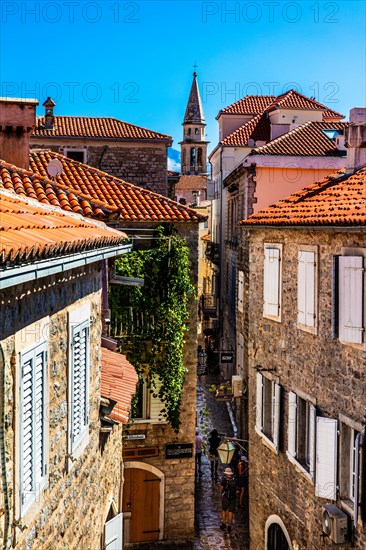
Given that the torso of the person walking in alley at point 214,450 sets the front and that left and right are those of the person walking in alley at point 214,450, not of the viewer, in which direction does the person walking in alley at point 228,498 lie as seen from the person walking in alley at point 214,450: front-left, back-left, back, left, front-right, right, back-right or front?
back

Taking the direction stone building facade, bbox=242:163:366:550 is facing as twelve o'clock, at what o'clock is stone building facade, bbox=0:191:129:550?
stone building facade, bbox=0:191:129:550 is roughly at 11 o'clock from stone building facade, bbox=242:163:366:550.

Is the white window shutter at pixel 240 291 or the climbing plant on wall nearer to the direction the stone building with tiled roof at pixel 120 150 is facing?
the climbing plant on wall

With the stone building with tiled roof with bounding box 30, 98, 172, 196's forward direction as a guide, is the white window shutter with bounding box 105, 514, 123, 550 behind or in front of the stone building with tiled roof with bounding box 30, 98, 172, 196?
in front

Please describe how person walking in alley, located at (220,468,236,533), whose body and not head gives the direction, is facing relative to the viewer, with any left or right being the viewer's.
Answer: facing the viewer

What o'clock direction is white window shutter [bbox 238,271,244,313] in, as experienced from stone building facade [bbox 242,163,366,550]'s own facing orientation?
The white window shutter is roughly at 4 o'clock from the stone building facade.

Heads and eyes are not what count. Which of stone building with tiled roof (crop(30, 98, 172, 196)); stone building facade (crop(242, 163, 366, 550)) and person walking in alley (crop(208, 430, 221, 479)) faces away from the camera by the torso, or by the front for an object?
the person walking in alley

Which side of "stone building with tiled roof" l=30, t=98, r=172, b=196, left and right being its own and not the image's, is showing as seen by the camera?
front

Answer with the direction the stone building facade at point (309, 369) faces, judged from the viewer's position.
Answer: facing the viewer and to the left of the viewer

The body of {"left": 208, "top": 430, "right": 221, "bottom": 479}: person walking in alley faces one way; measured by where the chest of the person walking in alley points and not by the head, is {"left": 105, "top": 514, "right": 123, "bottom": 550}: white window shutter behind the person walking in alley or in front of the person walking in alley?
behind

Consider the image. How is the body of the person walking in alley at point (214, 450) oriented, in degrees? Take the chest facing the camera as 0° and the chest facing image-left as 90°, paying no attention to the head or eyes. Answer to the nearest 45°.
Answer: approximately 180°
